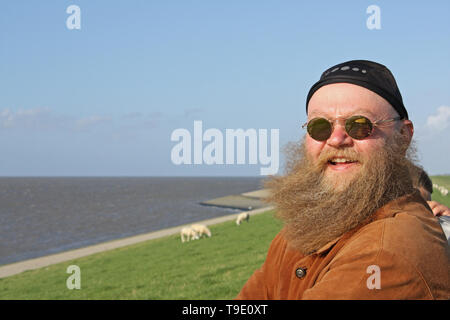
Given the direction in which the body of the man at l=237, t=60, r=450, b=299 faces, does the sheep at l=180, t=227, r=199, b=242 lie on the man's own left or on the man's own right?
on the man's own right

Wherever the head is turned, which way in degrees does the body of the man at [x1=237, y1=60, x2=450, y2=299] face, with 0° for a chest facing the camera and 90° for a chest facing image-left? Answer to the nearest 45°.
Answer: approximately 45°

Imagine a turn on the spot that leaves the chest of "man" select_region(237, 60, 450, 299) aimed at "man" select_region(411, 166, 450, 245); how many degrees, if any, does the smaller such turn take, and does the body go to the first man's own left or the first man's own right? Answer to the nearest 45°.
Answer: approximately 180°
